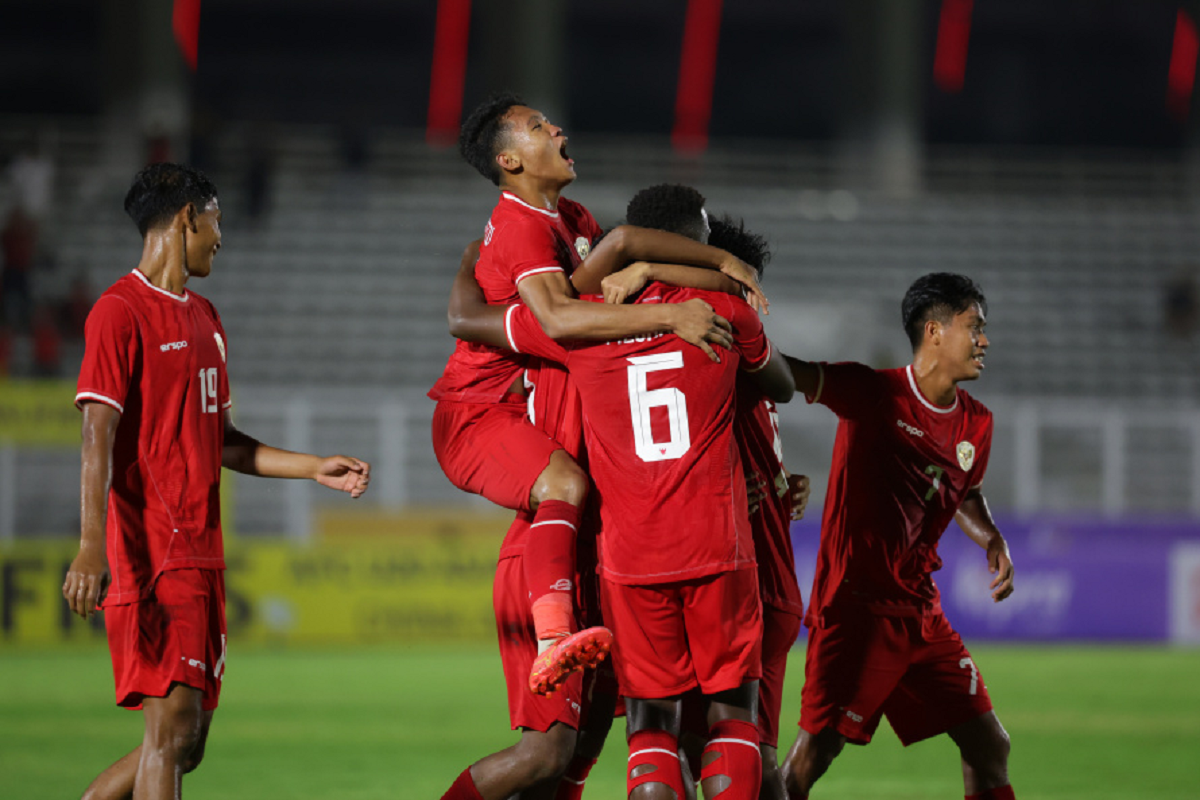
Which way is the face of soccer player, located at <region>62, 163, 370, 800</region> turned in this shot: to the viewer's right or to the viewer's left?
to the viewer's right

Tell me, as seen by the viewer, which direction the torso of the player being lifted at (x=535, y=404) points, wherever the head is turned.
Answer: to the viewer's right

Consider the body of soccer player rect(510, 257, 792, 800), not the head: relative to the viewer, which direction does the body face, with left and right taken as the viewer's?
facing away from the viewer

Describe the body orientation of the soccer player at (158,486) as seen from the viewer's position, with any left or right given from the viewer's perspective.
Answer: facing the viewer and to the right of the viewer

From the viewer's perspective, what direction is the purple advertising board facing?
toward the camera

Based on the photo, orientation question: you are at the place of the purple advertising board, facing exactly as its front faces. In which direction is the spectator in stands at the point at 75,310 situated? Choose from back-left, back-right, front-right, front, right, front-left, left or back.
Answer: right

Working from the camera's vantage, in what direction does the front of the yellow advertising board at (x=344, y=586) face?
facing the viewer

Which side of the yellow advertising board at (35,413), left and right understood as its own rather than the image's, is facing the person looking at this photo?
front

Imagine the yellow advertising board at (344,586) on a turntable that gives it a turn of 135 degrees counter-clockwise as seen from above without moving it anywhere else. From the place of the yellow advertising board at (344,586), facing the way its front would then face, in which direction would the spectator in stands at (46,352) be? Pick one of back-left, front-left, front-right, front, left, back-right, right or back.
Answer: left

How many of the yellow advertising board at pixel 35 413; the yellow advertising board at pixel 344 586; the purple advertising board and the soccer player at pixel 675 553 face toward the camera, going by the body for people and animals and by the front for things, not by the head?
3

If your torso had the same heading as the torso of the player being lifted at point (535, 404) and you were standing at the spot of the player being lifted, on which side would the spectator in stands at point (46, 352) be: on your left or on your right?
on your left

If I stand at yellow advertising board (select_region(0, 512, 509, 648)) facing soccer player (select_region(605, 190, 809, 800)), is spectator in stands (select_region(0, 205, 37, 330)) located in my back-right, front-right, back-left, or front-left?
back-right

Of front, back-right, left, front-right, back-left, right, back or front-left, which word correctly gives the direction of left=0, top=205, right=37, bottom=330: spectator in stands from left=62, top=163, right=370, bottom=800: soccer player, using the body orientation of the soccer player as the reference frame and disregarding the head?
back-left

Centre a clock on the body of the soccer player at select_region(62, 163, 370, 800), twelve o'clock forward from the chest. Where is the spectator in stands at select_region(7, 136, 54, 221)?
The spectator in stands is roughly at 7 o'clock from the soccer player.
